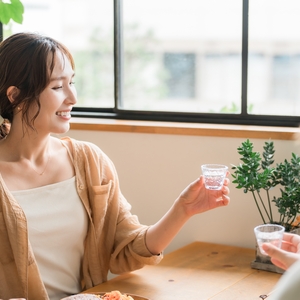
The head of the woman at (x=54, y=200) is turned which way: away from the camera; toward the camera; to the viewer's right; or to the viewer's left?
to the viewer's right

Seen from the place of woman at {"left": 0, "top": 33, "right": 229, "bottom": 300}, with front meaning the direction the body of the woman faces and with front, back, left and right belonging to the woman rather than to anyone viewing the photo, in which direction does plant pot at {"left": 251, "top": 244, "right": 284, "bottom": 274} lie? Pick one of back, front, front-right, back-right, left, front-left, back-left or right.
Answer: front-left

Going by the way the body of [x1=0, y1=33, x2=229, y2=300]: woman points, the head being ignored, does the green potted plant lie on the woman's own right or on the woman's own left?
on the woman's own left

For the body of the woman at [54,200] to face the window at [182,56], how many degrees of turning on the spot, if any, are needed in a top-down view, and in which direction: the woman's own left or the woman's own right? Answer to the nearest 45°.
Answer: approximately 90° to the woman's own left

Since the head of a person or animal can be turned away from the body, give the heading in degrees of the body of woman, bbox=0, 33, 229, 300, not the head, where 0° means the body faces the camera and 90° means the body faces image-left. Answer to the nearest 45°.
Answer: approximately 315°

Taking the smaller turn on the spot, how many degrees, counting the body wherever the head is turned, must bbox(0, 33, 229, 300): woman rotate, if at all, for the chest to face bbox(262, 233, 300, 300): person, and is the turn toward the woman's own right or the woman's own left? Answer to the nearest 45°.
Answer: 0° — they already face them
